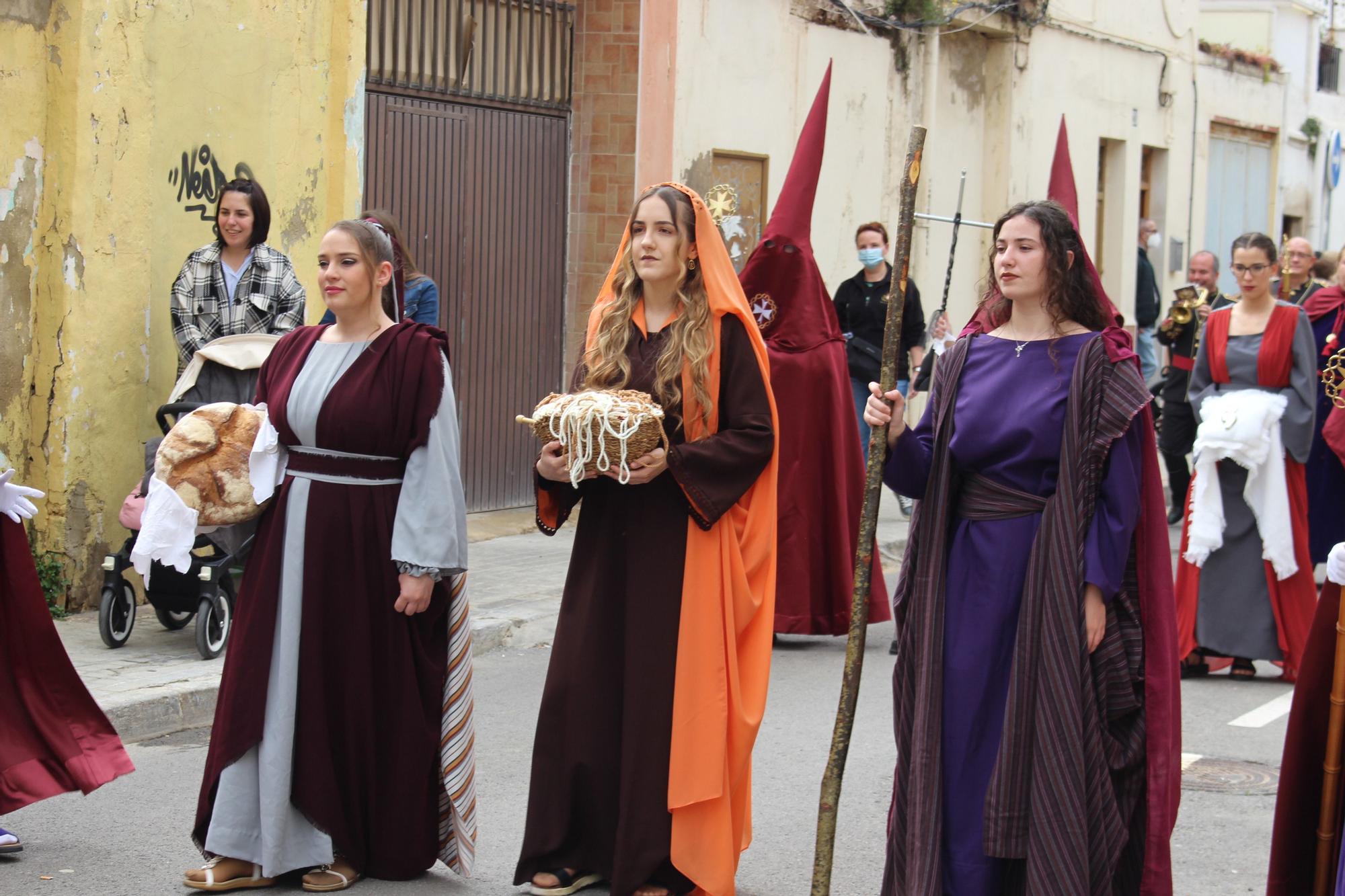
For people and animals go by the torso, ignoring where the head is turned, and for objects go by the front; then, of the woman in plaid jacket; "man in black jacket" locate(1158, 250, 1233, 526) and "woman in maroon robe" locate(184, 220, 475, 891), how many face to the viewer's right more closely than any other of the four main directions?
0

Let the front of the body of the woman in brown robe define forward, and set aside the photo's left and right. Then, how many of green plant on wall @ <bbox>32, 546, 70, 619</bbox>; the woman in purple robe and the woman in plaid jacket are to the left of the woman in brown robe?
1

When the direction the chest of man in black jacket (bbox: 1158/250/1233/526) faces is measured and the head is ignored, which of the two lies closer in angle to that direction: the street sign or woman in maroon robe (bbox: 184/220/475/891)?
the woman in maroon robe

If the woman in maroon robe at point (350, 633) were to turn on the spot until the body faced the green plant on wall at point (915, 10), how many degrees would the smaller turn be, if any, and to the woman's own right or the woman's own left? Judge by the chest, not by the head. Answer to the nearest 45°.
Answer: approximately 180°

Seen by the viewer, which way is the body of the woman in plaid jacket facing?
toward the camera

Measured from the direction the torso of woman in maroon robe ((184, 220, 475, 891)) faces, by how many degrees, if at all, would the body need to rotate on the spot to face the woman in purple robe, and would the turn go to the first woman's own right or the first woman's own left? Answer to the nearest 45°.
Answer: approximately 90° to the first woman's own left

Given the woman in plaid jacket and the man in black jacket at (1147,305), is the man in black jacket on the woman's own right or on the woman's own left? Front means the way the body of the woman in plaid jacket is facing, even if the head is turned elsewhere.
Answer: on the woman's own left

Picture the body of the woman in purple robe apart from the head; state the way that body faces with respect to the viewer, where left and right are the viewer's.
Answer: facing the viewer and to the left of the viewer

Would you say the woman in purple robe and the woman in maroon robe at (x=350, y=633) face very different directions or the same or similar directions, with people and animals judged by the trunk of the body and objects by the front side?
same or similar directions

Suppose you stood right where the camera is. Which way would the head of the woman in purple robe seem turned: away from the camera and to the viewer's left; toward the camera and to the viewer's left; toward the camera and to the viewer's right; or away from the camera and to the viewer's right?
toward the camera and to the viewer's left

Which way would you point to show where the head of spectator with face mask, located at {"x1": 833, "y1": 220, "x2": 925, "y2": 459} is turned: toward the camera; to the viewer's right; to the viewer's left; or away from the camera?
toward the camera

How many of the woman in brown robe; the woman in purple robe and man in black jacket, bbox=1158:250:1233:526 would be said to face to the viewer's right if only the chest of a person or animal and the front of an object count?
0

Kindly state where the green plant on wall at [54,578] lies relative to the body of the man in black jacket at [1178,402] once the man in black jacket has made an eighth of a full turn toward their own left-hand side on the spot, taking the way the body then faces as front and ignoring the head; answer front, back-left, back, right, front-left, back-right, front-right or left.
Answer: front-right

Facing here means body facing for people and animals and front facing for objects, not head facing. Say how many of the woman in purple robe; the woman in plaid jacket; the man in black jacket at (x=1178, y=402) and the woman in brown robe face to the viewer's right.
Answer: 0

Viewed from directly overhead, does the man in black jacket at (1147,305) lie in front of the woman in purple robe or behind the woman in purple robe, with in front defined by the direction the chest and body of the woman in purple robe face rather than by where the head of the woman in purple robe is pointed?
behind

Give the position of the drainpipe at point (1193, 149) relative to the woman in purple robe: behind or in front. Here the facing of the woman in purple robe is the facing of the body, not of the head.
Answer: behind

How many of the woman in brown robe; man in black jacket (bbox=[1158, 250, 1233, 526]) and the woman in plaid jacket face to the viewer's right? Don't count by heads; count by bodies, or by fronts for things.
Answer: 0

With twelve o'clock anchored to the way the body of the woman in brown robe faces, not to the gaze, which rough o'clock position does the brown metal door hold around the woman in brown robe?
The brown metal door is roughly at 4 o'clock from the woman in brown robe.
